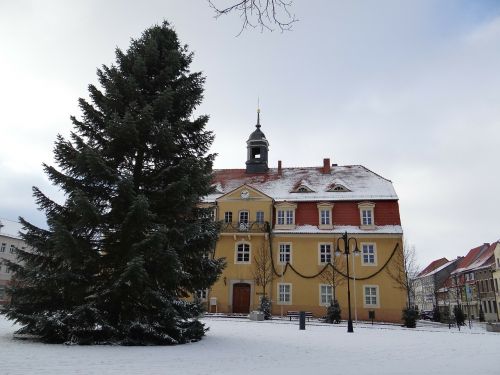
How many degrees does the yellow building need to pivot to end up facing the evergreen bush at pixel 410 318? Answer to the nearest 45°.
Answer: approximately 45° to its left

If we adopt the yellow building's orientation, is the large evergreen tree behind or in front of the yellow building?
in front

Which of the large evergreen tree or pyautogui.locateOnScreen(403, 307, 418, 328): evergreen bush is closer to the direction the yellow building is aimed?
the large evergreen tree

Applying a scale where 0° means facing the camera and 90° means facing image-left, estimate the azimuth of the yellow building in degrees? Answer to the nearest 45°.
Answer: approximately 0°
